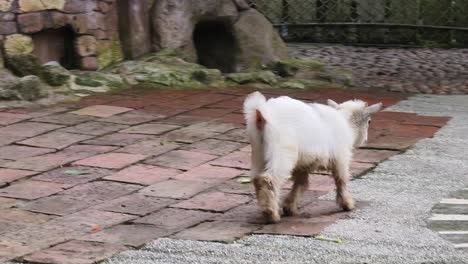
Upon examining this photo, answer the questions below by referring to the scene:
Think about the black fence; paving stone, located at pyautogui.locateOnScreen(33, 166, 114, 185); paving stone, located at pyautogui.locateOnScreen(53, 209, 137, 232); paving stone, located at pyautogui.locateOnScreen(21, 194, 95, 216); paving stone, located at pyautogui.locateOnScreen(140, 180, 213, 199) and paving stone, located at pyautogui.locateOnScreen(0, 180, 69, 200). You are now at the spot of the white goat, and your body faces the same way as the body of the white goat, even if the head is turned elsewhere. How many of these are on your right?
0

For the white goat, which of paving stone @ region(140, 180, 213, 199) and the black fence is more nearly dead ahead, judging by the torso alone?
the black fence

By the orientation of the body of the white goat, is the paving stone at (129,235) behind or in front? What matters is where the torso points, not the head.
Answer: behind

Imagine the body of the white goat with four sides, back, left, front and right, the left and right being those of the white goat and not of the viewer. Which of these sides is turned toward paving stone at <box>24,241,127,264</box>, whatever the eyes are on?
back

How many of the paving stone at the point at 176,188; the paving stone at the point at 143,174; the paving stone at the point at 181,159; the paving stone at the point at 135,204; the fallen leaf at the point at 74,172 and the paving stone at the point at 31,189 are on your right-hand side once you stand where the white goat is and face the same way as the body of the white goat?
0

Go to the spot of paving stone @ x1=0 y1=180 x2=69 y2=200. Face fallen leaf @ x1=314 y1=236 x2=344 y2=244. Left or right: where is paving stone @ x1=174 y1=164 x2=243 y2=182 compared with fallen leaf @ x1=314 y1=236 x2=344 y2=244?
left

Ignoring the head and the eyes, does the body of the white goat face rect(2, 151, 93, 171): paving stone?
no

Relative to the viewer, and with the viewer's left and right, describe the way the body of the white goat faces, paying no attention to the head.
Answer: facing away from the viewer and to the right of the viewer

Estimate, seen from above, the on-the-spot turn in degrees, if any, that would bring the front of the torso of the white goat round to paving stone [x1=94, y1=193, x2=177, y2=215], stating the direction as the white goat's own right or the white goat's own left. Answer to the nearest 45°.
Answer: approximately 135° to the white goat's own left

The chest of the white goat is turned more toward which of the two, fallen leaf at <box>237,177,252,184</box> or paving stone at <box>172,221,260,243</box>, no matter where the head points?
the fallen leaf

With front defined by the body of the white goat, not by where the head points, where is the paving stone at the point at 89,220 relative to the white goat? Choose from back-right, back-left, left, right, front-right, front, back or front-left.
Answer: back-left

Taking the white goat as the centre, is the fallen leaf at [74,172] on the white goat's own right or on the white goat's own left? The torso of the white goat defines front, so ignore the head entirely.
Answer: on the white goat's own left

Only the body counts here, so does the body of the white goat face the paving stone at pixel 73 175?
no

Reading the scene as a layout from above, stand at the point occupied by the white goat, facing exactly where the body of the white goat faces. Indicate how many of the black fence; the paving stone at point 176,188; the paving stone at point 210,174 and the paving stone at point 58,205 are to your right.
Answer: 0
